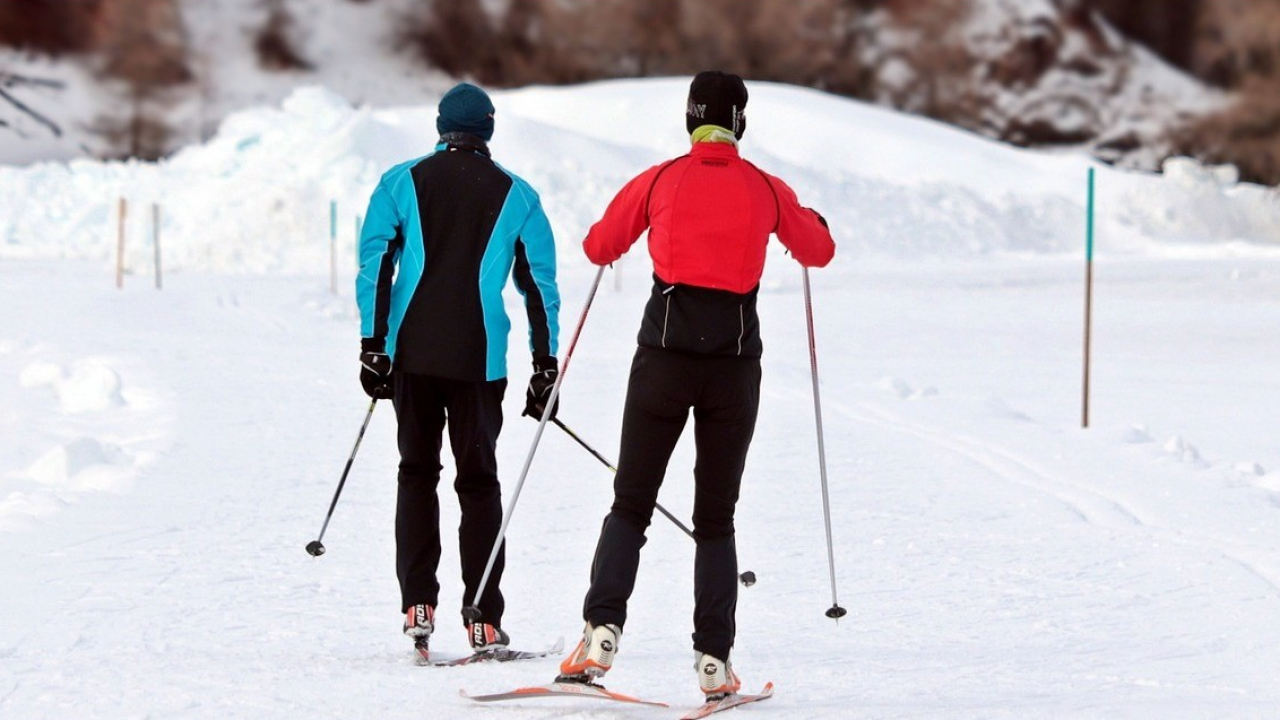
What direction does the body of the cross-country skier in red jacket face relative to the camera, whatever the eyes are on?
away from the camera

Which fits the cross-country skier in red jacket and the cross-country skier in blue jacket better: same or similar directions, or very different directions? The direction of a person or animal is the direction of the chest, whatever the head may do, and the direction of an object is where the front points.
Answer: same or similar directions

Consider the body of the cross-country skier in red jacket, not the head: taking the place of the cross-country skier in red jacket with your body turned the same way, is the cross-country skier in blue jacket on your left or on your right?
on your left

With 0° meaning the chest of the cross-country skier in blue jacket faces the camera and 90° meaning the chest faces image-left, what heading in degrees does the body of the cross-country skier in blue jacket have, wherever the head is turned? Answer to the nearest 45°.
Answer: approximately 180°

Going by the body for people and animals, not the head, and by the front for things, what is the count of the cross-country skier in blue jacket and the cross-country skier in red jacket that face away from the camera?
2

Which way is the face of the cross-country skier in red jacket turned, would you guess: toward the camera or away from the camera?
away from the camera

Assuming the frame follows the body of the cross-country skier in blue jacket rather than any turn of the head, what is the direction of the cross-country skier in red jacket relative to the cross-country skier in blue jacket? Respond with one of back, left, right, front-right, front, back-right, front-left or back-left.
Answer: back-right
